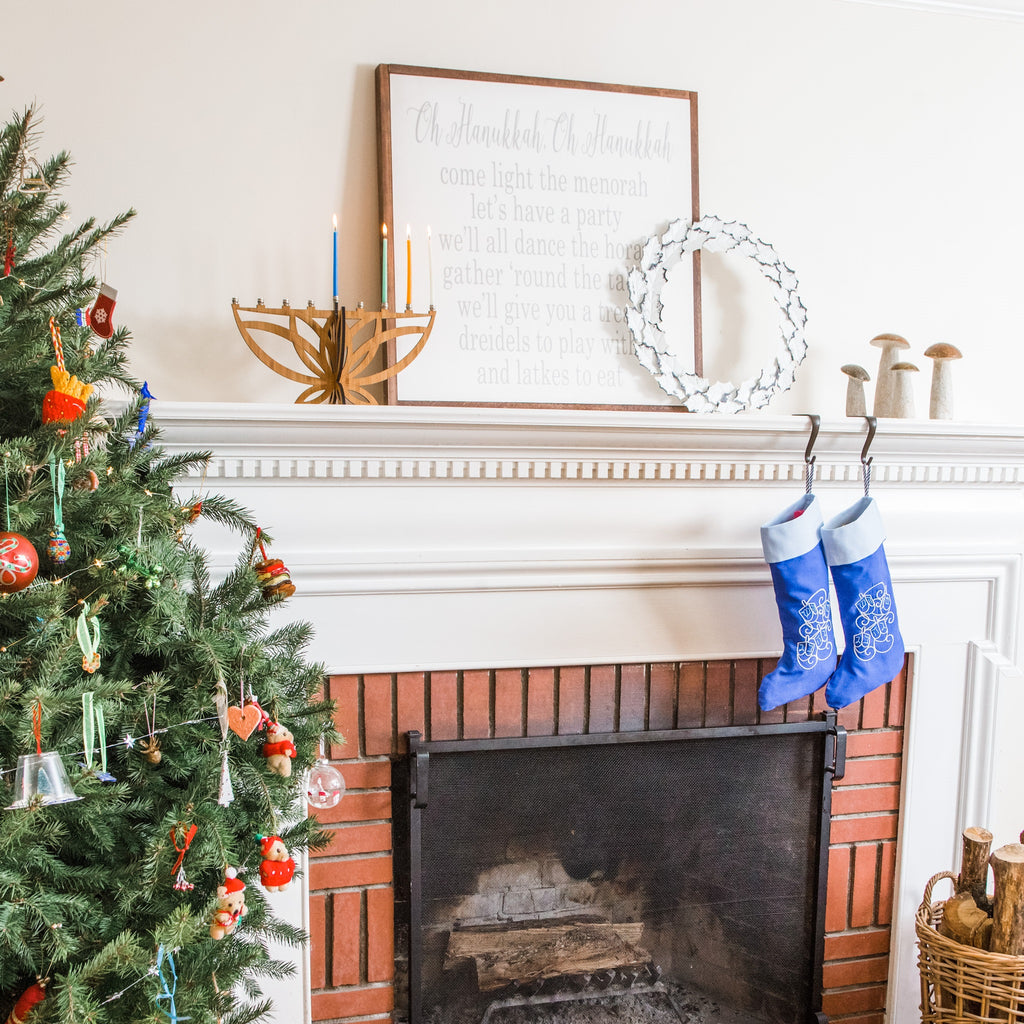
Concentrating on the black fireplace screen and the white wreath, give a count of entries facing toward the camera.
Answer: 2

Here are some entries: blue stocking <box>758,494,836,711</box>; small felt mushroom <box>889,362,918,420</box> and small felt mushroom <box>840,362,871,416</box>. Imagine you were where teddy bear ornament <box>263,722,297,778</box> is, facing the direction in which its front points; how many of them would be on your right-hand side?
0

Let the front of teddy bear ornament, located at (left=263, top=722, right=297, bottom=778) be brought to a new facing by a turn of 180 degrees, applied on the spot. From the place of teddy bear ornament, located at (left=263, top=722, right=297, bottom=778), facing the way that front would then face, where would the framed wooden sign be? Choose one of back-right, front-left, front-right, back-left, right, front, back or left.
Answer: right

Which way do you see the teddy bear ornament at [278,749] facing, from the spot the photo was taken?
facing the viewer and to the right of the viewer

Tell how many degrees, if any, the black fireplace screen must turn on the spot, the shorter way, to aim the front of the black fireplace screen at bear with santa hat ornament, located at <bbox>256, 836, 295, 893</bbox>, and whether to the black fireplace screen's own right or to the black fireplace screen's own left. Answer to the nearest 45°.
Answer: approximately 45° to the black fireplace screen's own right

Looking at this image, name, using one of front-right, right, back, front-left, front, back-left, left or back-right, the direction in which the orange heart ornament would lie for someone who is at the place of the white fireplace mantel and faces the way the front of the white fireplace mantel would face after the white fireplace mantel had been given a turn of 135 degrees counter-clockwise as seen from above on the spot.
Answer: back

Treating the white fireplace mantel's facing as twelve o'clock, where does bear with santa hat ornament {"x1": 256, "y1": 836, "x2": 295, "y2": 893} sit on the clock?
The bear with santa hat ornament is roughly at 1 o'clock from the white fireplace mantel.

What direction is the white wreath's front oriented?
toward the camera

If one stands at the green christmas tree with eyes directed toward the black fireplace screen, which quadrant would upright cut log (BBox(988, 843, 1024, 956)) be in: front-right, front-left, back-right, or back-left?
front-right

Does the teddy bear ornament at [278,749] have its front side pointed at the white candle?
no

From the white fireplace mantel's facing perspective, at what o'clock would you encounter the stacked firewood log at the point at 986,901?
The stacked firewood log is roughly at 9 o'clock from the white fireplace mantel.

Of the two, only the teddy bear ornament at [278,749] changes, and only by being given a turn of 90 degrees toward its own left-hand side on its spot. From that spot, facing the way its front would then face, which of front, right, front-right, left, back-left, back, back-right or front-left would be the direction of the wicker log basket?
front-right

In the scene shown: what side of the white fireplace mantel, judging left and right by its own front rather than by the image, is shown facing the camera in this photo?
front

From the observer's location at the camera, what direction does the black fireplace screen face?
facing the viewer
